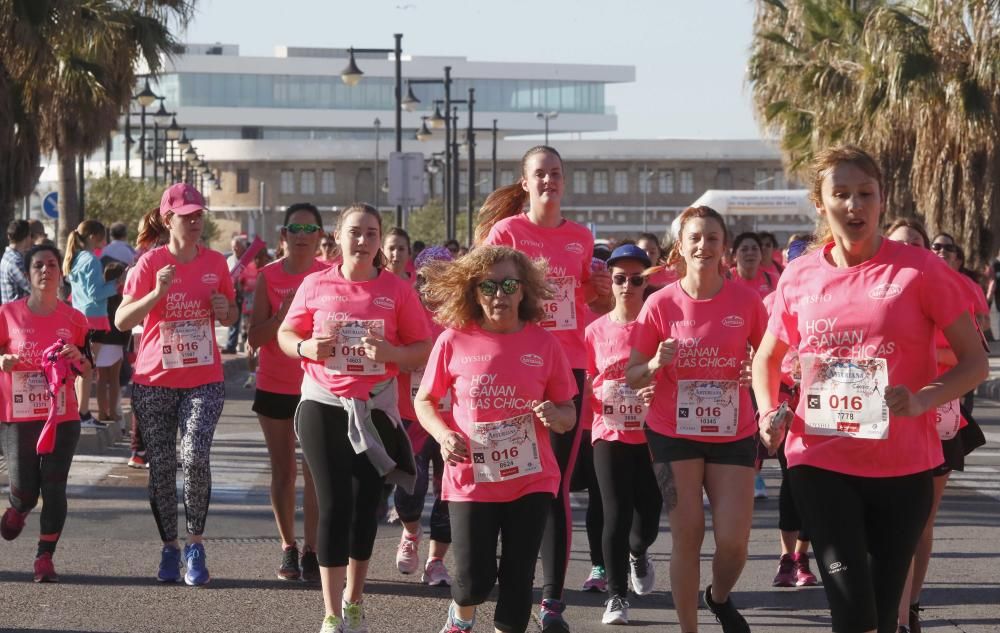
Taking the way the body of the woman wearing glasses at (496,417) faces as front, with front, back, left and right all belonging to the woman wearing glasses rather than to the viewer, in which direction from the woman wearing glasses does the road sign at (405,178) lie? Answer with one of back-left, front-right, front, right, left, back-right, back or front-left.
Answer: back

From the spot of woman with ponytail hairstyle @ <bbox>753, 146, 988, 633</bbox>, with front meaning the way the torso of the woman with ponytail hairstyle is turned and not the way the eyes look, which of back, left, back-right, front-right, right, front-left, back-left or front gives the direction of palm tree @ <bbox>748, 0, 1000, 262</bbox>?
back

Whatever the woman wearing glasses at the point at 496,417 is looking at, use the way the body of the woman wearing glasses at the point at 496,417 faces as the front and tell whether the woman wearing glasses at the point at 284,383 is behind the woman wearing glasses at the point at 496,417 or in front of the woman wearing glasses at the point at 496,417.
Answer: behind

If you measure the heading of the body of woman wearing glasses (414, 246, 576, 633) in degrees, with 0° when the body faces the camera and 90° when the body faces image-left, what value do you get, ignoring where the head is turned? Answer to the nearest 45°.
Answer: approximately 0°

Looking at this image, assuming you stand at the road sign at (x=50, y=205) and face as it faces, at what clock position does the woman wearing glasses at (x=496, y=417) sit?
The woman wearing glasses is roughly at 12 o'clock from the road sign.

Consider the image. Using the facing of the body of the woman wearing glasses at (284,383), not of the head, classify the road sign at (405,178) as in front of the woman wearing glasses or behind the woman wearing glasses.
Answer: behind
